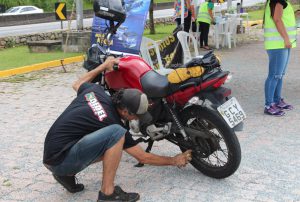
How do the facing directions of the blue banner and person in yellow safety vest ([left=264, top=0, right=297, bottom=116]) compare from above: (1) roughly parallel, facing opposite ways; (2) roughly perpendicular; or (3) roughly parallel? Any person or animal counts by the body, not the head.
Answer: roughly perpendicular

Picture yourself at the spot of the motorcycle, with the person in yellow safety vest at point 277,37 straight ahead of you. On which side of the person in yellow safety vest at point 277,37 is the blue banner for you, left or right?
left

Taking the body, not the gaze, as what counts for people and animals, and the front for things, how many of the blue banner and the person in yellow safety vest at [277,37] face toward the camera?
1

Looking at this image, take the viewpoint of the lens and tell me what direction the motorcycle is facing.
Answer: facing away from the viewer and to the left of the viewer

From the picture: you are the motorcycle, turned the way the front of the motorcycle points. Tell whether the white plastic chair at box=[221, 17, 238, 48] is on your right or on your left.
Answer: on your right

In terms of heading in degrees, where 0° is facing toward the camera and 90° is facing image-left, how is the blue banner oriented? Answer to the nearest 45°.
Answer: approximately 0°
